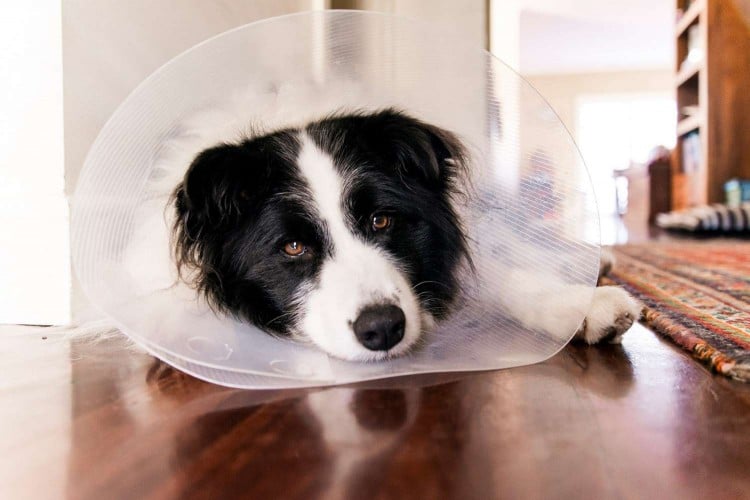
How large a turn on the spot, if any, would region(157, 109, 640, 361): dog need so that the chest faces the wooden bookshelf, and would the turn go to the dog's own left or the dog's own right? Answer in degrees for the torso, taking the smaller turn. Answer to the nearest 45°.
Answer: approximately 135° to the dog's own left

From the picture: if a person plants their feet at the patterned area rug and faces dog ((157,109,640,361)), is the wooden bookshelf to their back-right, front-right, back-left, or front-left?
back-right

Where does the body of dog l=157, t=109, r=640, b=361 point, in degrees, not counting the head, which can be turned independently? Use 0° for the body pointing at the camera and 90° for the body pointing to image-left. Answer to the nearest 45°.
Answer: approximately 0°

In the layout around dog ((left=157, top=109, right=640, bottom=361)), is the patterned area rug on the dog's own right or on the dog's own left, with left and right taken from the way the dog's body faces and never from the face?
on the dog's own left

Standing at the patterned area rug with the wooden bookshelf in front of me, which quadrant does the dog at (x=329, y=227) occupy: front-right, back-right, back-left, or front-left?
back-left
